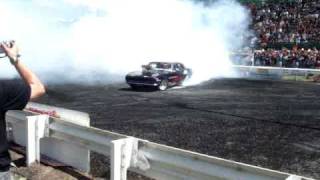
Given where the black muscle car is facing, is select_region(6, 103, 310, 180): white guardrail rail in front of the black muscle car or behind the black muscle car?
in front
